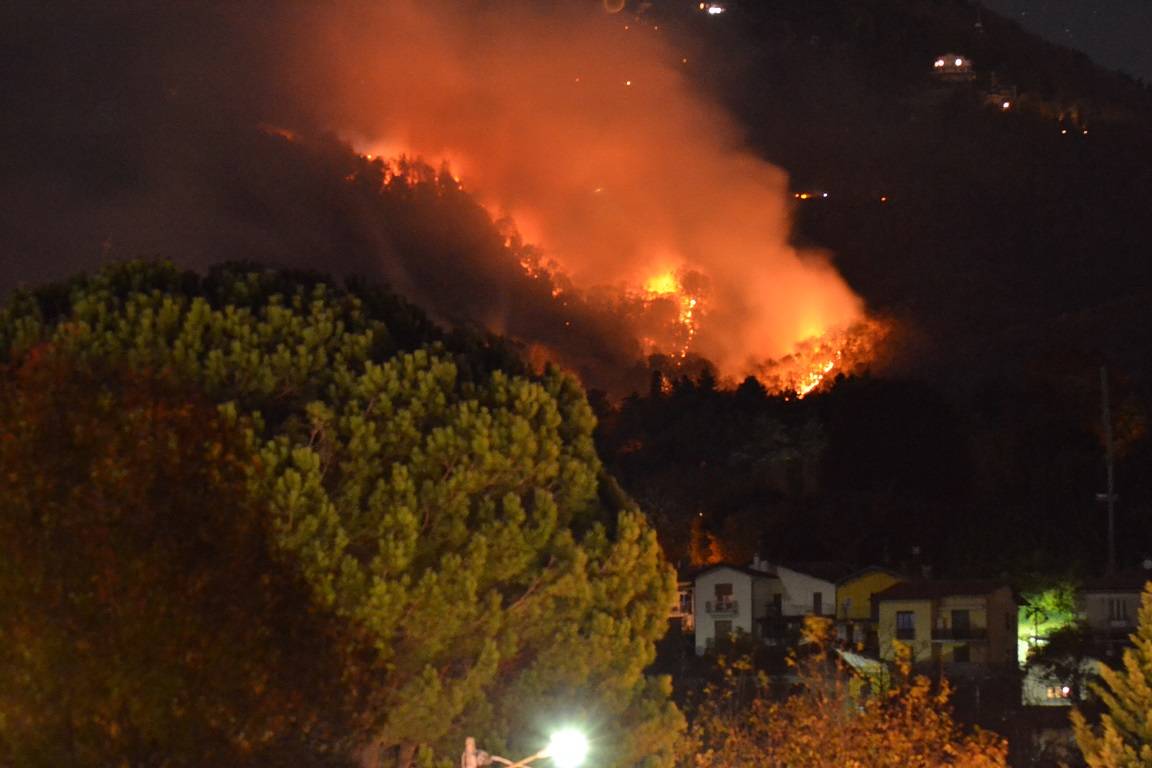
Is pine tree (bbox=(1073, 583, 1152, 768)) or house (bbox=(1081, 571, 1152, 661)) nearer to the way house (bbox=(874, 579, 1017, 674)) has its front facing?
the pine tree

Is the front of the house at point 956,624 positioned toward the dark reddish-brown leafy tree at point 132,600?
yes

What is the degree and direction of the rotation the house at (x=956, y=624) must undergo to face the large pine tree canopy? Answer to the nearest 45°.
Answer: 0° — it already faces it

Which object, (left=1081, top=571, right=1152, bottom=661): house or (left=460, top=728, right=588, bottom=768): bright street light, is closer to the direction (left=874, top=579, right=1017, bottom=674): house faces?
the bright street light

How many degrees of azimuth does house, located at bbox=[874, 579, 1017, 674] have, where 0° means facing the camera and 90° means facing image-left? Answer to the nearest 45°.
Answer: approximately 0°

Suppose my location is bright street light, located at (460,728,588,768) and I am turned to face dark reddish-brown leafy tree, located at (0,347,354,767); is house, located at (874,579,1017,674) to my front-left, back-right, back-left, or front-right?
back-right

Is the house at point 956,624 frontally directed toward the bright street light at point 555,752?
yes

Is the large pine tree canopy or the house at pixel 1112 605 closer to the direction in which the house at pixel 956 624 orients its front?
the large pine tree canopy

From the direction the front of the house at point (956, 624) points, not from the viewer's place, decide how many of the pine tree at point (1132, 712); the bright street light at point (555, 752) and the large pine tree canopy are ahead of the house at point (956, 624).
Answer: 3

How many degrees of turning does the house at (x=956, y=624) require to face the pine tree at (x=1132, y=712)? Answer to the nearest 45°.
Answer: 0° — it already faces it

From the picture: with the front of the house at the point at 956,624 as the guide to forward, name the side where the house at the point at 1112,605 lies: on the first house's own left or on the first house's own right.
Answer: on the first house's own left
